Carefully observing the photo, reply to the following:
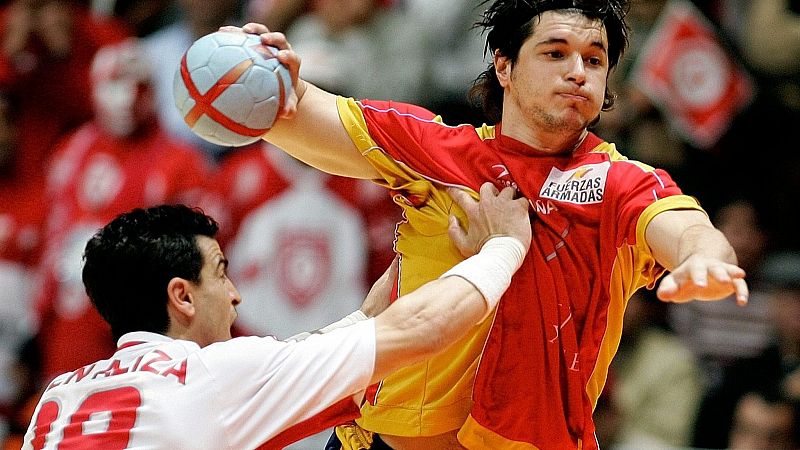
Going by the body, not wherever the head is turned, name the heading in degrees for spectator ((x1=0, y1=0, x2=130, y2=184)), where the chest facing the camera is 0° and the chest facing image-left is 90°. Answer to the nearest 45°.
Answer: approximately 0°

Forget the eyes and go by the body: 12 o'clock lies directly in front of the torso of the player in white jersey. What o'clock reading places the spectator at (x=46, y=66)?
The spectator is roughly at 10 o'clock from the player in white jersey.

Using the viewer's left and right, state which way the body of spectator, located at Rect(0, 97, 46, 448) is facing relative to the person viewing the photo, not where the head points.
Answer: facing the viewer

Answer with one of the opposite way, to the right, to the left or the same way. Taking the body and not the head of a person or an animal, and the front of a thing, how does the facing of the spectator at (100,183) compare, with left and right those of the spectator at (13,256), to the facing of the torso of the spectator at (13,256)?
the same way

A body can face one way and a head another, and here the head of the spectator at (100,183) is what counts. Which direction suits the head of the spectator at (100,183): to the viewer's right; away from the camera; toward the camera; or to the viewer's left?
toward the camera

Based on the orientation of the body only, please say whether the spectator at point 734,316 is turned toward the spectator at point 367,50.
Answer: no

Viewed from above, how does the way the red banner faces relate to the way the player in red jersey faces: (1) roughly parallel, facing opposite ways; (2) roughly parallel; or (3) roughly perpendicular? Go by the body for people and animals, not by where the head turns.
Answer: roughly parallel

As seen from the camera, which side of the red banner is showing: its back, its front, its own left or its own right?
front

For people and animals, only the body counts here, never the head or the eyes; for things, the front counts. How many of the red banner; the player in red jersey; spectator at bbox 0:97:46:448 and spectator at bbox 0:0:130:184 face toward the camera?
4

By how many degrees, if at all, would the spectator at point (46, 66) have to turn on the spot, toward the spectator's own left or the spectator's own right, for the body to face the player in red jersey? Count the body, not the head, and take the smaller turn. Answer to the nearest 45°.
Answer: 0° — they already face them

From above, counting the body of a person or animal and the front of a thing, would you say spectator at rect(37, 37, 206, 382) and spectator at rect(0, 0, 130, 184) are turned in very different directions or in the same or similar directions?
same or similar directions

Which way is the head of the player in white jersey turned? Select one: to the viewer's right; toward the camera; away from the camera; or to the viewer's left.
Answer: to the viewer's right

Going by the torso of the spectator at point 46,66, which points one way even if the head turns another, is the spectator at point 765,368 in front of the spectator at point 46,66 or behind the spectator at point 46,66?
in front

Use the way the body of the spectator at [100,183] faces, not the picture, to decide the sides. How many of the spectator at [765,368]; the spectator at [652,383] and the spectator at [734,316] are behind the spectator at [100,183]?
0

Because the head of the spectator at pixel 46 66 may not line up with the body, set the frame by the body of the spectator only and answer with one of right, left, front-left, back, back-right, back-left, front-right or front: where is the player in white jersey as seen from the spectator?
front

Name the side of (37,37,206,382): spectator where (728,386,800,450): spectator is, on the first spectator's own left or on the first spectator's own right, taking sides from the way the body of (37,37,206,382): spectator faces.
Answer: on the first spectator's own left

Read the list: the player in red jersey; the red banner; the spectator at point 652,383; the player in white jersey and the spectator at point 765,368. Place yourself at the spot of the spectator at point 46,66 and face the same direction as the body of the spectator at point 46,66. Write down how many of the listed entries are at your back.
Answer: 0

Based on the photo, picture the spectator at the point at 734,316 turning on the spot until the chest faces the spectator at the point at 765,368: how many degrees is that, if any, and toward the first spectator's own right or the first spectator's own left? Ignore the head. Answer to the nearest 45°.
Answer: approximately 90° to the first spectator's own left

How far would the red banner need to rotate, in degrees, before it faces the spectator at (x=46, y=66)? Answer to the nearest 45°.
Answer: approximately 90° to its right

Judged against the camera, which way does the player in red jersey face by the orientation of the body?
toward the camera

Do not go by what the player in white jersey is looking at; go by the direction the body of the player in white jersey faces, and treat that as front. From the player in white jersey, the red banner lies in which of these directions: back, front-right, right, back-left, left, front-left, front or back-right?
front
